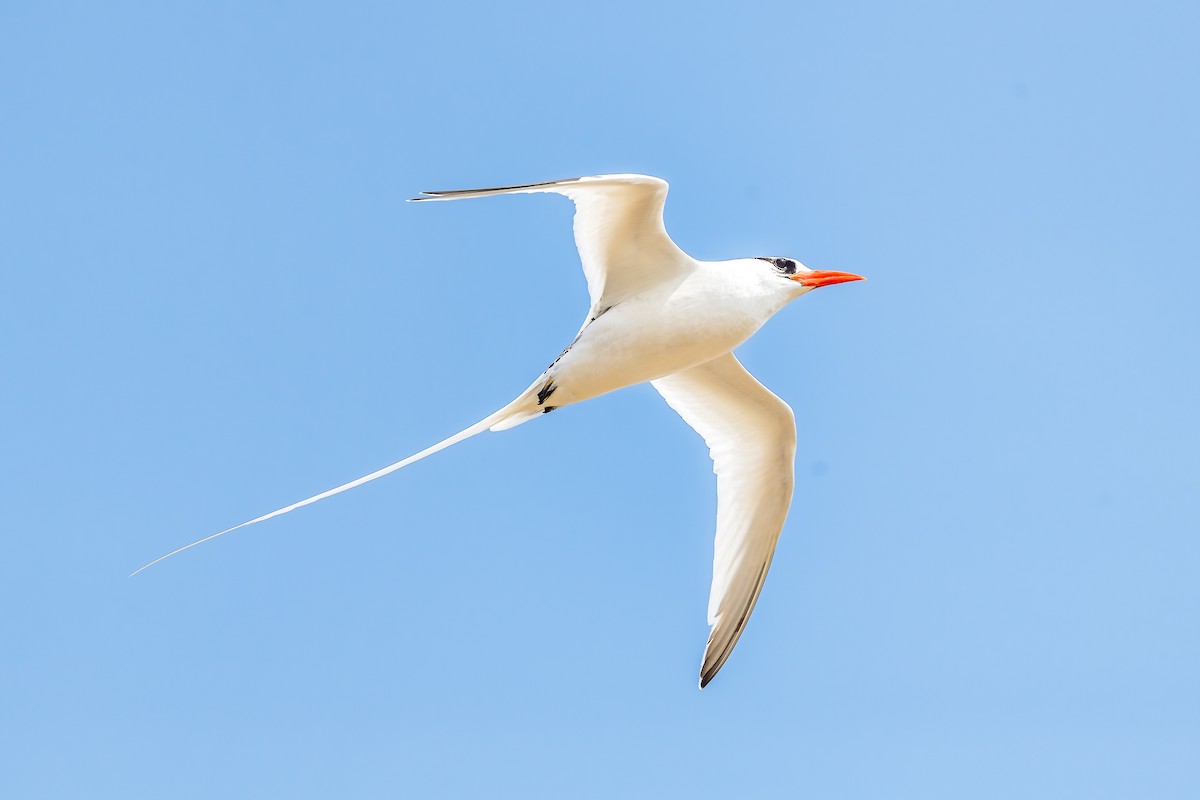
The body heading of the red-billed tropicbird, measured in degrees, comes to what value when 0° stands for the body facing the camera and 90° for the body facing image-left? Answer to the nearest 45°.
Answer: approximately 270°
